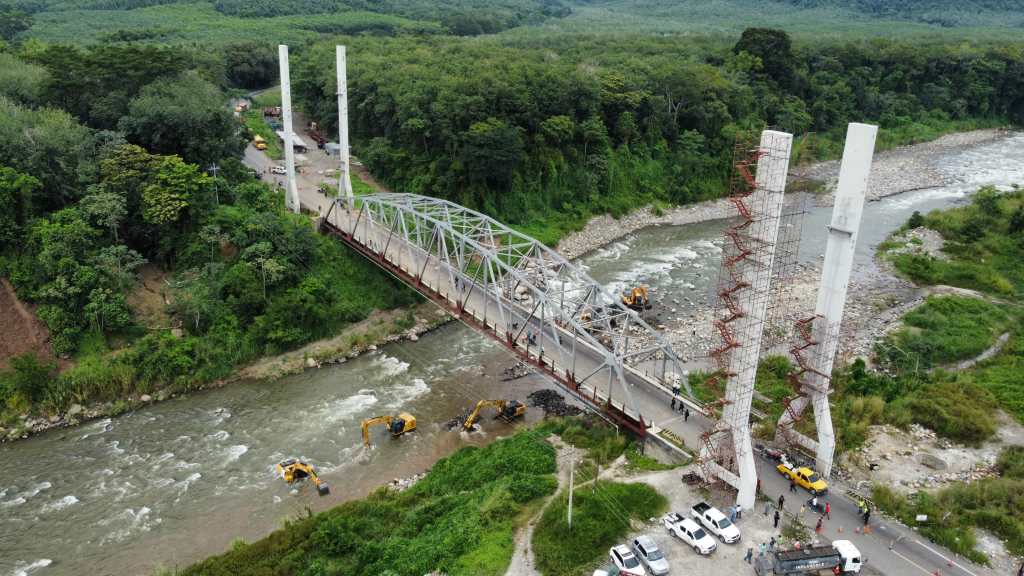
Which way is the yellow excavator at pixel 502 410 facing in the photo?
to the viewer's left

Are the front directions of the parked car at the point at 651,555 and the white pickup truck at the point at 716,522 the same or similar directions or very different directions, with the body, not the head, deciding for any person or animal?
same or similar directions

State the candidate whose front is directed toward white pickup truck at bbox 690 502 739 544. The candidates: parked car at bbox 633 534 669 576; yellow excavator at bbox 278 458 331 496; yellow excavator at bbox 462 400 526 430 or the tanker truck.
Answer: yellow excavator at bbox 278 458 331 496

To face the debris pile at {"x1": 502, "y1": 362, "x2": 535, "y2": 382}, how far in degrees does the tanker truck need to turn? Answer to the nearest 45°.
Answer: approximately 135° to its left

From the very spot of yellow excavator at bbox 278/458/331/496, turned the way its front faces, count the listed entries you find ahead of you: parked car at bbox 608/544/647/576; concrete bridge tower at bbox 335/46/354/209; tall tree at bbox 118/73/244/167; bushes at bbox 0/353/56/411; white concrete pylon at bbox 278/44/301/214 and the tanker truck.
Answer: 2

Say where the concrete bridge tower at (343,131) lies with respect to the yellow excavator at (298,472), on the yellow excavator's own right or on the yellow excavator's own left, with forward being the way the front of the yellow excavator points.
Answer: on the yellow excavator's own left

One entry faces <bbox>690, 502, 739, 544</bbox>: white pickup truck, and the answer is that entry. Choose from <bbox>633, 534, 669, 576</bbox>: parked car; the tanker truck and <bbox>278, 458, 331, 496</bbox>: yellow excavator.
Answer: the yellow excavator

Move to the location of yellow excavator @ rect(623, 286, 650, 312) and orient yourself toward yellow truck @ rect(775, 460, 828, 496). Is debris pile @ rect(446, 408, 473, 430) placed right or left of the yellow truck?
right

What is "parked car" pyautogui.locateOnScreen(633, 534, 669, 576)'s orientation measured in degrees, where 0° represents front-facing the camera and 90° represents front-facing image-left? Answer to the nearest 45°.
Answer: approximately 315°

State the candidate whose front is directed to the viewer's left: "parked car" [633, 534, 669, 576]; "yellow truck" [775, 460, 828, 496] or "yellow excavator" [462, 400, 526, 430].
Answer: the yellow excavator

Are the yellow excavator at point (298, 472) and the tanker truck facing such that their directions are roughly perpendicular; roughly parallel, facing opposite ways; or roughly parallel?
roughly parallel

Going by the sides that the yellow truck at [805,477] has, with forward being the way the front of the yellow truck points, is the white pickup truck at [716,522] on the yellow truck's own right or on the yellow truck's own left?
on the yellow truck's own right
